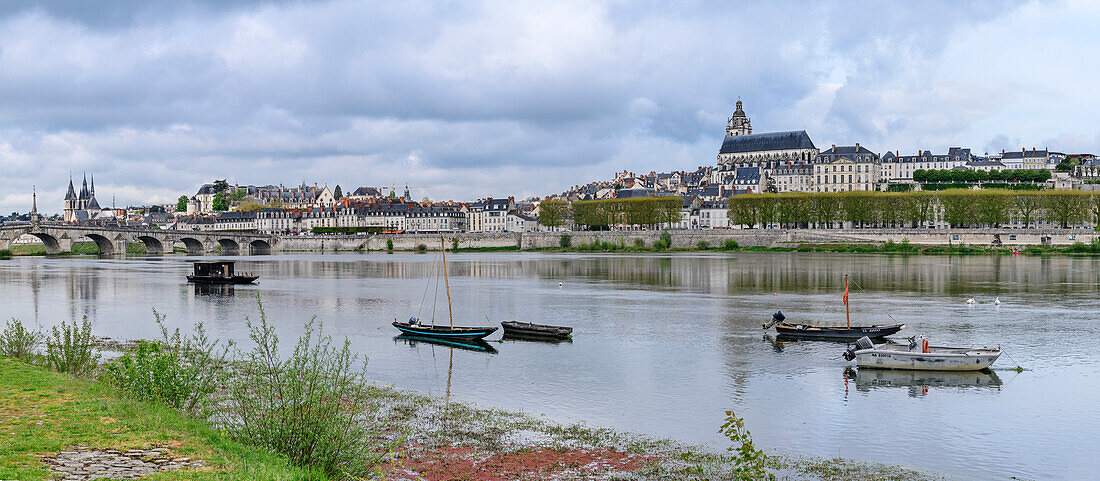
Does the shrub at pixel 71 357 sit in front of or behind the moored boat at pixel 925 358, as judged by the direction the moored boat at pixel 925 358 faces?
behind

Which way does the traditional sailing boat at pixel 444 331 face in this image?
to the viewer's right

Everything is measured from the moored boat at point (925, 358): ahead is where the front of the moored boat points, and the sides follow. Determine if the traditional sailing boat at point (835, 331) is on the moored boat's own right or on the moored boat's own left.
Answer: on the moored boat's own left

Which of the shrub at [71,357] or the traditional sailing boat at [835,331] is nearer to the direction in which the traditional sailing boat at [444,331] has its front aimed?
the traditional sailing boat

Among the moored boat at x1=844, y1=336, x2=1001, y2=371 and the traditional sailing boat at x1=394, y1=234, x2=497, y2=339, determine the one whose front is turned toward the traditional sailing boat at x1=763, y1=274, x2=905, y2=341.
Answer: the traditional sailing boat at x1=394, y1=234, x2=497, y2=339

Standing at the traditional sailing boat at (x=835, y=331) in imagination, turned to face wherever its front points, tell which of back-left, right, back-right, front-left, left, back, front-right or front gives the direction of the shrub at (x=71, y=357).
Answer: back-right

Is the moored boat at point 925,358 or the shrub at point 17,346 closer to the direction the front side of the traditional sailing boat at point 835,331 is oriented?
the moored boat

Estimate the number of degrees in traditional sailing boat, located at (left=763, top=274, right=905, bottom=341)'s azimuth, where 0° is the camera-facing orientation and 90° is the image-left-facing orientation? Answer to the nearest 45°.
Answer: approximately 270°

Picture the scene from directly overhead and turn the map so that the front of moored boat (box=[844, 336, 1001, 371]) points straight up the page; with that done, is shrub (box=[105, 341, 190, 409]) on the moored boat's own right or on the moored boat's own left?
on the moored boat's own right

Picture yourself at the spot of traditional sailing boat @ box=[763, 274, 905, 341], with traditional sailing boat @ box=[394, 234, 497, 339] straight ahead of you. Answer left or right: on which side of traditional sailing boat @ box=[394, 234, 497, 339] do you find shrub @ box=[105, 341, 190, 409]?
left

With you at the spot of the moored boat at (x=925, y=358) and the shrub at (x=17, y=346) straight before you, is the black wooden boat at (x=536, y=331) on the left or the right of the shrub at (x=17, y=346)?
right

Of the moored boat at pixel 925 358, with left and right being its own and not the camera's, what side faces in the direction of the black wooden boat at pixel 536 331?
back

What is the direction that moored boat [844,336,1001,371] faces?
to the viewer's right
